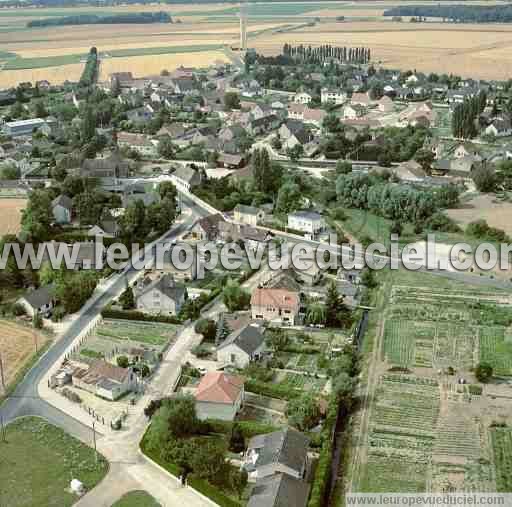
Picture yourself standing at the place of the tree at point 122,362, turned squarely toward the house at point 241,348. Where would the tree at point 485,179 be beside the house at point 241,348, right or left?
left

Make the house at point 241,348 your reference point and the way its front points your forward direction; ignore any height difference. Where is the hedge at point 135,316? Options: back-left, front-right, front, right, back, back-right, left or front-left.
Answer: right

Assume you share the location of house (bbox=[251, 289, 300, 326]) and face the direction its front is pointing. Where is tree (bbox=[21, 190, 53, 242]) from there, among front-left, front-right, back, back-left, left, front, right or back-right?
back-right

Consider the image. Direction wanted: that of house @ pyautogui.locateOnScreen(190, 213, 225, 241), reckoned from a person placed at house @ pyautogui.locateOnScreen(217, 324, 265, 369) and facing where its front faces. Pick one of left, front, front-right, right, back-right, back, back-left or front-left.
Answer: back-right

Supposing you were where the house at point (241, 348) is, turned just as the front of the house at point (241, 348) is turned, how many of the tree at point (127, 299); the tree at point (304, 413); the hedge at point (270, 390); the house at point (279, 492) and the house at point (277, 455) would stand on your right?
1

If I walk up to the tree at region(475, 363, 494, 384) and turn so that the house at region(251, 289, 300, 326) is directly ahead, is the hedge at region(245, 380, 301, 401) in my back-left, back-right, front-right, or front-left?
front-left

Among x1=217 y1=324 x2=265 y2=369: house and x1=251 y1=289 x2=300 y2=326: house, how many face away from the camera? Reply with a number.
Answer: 0

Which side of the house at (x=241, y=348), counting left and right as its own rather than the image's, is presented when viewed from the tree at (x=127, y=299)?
right

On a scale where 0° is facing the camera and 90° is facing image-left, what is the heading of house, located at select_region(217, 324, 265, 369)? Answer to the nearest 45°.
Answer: approximately 45°

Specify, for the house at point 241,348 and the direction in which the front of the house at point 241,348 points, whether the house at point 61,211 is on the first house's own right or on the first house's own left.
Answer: on the first house's own right

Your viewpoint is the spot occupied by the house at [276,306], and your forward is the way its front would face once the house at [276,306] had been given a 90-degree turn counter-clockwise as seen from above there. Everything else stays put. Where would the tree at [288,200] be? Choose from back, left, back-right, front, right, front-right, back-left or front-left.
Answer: left

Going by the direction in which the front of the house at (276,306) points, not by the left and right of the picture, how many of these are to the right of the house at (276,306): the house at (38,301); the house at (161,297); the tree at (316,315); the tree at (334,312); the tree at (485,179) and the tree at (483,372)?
2

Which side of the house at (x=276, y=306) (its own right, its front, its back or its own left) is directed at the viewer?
front

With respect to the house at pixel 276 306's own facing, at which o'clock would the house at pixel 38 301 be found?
the house at pixel 38 301 is roughly at 3 o'clock from the house at pixel 276 306.

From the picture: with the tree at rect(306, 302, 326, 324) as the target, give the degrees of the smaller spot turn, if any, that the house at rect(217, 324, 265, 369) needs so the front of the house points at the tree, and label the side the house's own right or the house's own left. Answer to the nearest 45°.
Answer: approximately 180°
